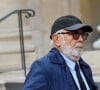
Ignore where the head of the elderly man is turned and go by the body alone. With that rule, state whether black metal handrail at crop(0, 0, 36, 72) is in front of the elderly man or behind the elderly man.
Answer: behind

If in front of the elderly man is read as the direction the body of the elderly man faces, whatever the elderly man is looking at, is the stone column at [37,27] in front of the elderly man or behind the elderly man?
behind

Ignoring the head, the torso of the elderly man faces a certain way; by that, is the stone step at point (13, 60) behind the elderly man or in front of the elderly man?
behind
